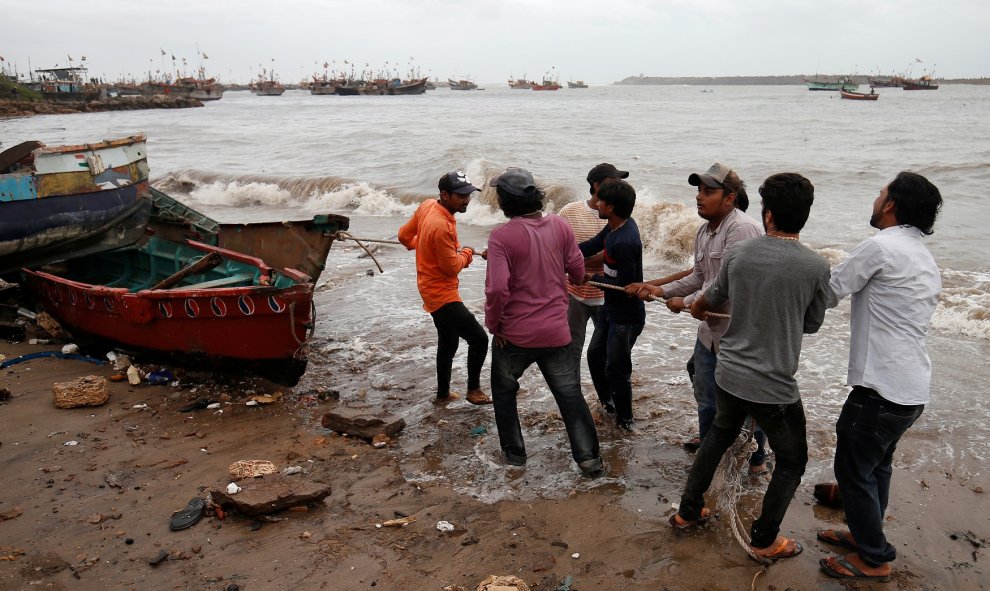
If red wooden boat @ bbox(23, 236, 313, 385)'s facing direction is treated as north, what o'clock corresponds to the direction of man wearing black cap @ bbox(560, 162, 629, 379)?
The man wearing black cap is roughly at 12 o'clock from the red wooden boat.

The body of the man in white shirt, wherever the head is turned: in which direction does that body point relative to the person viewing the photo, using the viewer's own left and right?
facing away from the viewer and to the left of the viewer

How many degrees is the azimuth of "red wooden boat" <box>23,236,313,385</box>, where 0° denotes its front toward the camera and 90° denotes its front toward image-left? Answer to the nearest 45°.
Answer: approximately 315°

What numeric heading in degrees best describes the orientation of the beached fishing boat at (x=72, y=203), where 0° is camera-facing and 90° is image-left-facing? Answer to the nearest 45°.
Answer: approximately 270°

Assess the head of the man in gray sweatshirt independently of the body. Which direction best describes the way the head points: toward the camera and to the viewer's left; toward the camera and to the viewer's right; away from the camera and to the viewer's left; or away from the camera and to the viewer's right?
away from the camera and to the viewer's left

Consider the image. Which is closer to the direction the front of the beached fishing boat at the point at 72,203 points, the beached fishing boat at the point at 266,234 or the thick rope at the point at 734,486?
the beached fishing boat

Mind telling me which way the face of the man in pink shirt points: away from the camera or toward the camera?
away from the camera

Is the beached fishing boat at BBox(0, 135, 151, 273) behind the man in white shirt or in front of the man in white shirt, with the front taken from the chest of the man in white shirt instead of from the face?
in front

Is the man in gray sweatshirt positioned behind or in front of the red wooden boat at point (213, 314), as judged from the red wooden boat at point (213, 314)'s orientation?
in front

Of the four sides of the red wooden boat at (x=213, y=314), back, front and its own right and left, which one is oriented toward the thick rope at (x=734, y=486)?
front
